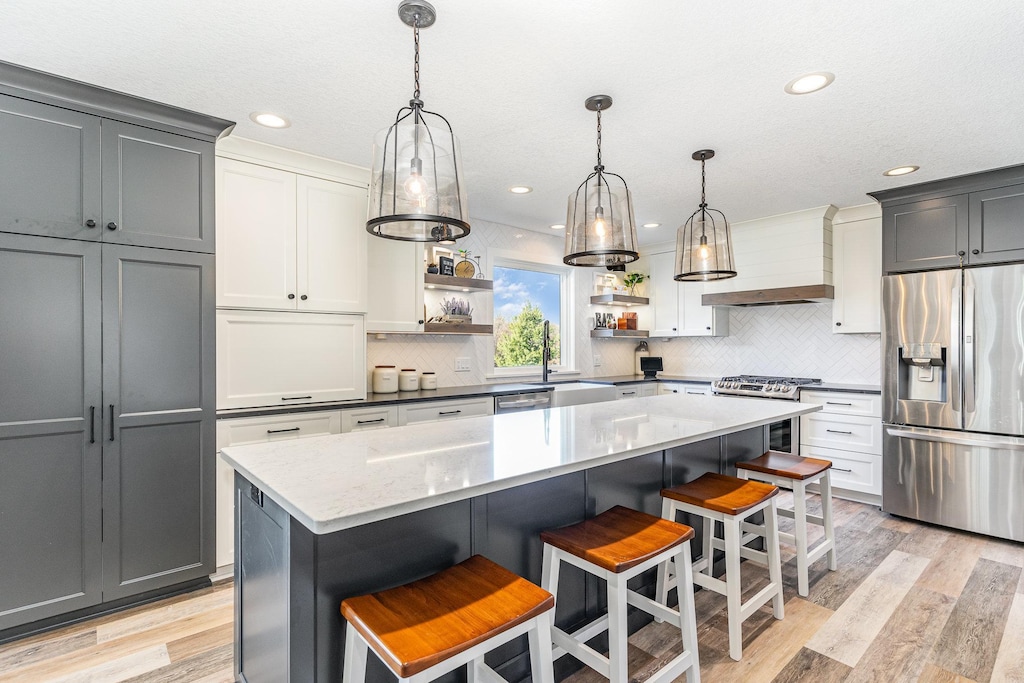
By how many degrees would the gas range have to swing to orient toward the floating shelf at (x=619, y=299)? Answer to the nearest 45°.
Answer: approximately 45° to its right

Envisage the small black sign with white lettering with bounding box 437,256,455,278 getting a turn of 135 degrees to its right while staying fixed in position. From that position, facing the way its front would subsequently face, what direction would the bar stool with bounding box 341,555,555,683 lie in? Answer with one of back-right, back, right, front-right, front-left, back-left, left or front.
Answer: left

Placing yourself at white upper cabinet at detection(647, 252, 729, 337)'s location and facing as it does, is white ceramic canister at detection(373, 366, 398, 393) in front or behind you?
in front

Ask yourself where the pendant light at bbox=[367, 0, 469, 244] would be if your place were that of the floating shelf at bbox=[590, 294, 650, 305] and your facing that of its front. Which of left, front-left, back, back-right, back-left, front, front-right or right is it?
front-right

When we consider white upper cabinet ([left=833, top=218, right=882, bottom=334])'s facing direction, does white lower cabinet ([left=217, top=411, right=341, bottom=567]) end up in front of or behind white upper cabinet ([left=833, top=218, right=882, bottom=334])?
in front

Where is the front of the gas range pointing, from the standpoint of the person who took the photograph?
facing the viewer and to the left of the viewer

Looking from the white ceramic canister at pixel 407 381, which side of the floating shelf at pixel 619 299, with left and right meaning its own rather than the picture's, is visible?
right

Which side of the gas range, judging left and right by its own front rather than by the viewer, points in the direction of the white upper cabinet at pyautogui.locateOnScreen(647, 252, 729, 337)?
right

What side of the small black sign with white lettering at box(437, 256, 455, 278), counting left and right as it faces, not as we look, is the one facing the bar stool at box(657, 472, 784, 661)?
front

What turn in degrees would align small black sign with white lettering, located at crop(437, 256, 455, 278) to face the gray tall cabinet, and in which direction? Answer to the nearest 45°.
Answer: approximately 90° to its right

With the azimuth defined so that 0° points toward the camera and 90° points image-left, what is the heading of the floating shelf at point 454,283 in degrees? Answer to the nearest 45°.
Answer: approximately 315°

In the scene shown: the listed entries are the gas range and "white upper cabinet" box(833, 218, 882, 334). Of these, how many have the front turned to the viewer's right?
0
